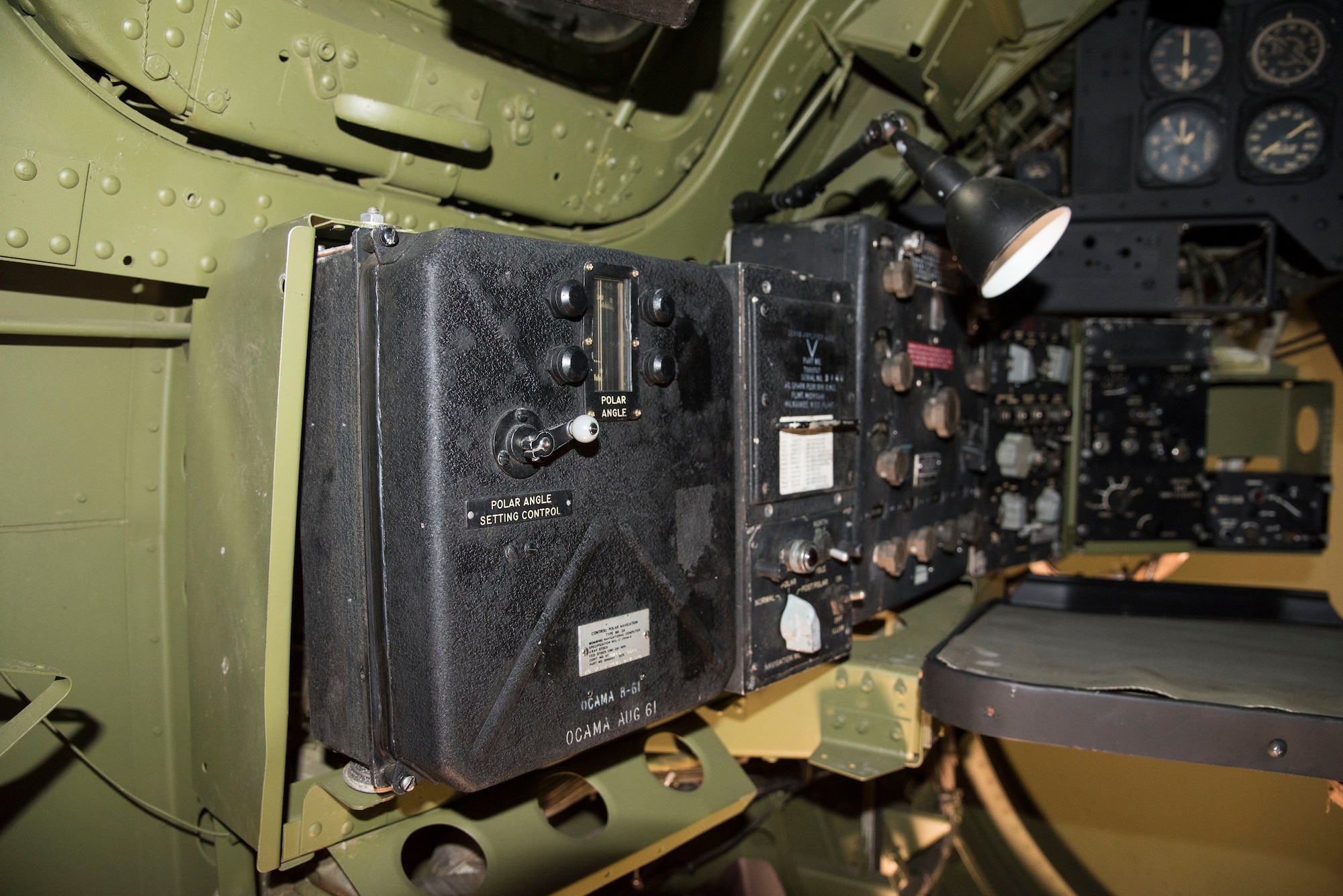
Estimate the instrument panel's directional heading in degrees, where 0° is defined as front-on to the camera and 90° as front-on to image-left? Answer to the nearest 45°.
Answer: approximately 0°

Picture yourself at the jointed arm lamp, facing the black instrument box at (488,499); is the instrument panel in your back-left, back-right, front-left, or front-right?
back-right

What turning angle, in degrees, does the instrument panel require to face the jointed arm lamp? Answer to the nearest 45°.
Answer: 0° — it already faces it

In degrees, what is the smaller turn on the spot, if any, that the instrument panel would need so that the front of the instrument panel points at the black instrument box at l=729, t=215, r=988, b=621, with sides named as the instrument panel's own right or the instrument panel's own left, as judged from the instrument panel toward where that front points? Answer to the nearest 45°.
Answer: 0° — it already faces it

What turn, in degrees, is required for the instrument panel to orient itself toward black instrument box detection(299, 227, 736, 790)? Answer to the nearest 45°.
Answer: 0° — it already faces it
